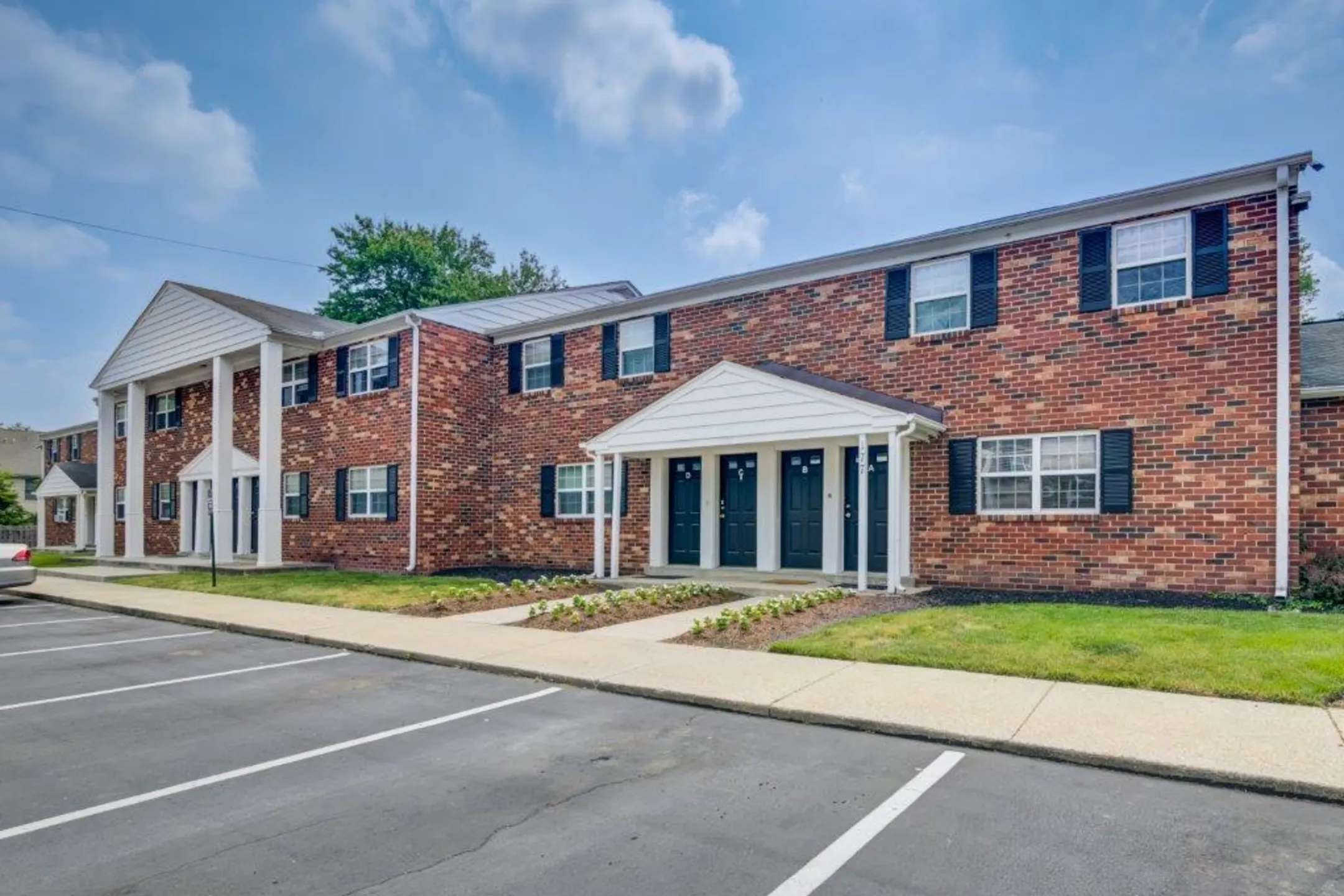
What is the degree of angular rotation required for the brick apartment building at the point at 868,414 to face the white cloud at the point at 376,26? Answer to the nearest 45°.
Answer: approximately 90° to its right

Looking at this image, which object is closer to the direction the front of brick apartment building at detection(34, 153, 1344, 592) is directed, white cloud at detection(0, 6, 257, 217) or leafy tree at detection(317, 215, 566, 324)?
the white cloud

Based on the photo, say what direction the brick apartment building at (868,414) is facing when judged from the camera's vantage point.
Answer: facing the viewer and to the left of the viewer

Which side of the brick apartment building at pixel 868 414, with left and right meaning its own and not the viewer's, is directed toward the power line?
right

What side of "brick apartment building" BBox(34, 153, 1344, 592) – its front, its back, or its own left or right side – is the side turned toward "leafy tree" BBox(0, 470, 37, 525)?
right
